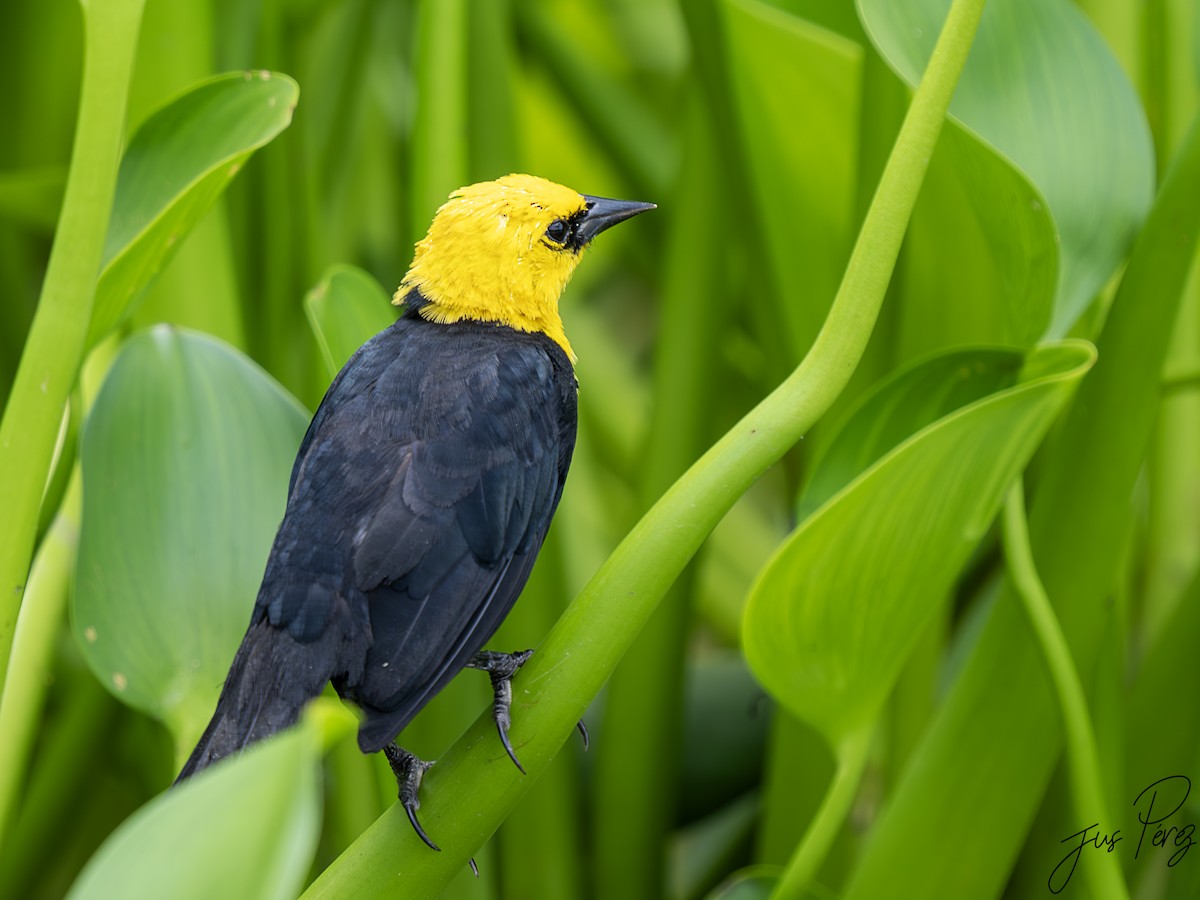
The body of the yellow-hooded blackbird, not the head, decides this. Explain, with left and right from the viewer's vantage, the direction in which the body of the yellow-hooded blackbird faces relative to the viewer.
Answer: facing away from the viewer and to the right of the viewer
